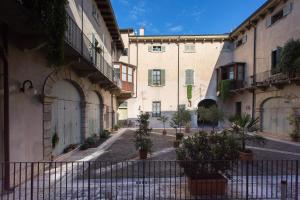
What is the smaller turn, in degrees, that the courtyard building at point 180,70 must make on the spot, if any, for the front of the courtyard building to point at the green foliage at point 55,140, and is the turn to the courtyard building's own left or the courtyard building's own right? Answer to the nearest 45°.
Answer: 0° — it already faces it

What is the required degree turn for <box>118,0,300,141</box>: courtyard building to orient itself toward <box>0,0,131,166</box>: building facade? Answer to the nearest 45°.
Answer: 0° — it already faces it

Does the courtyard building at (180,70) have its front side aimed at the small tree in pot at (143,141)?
yes

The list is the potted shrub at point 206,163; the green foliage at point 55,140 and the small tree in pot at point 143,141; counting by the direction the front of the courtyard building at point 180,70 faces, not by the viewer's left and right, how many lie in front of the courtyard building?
3

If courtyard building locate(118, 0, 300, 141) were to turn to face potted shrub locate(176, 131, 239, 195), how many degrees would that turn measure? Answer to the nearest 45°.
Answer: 0° — it already faces it

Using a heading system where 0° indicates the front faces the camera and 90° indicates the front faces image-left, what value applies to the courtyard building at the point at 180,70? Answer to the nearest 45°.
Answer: approximately 0°
